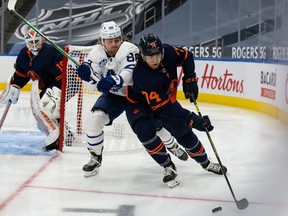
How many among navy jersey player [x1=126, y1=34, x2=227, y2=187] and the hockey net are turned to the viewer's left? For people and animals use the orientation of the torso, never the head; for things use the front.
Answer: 1
